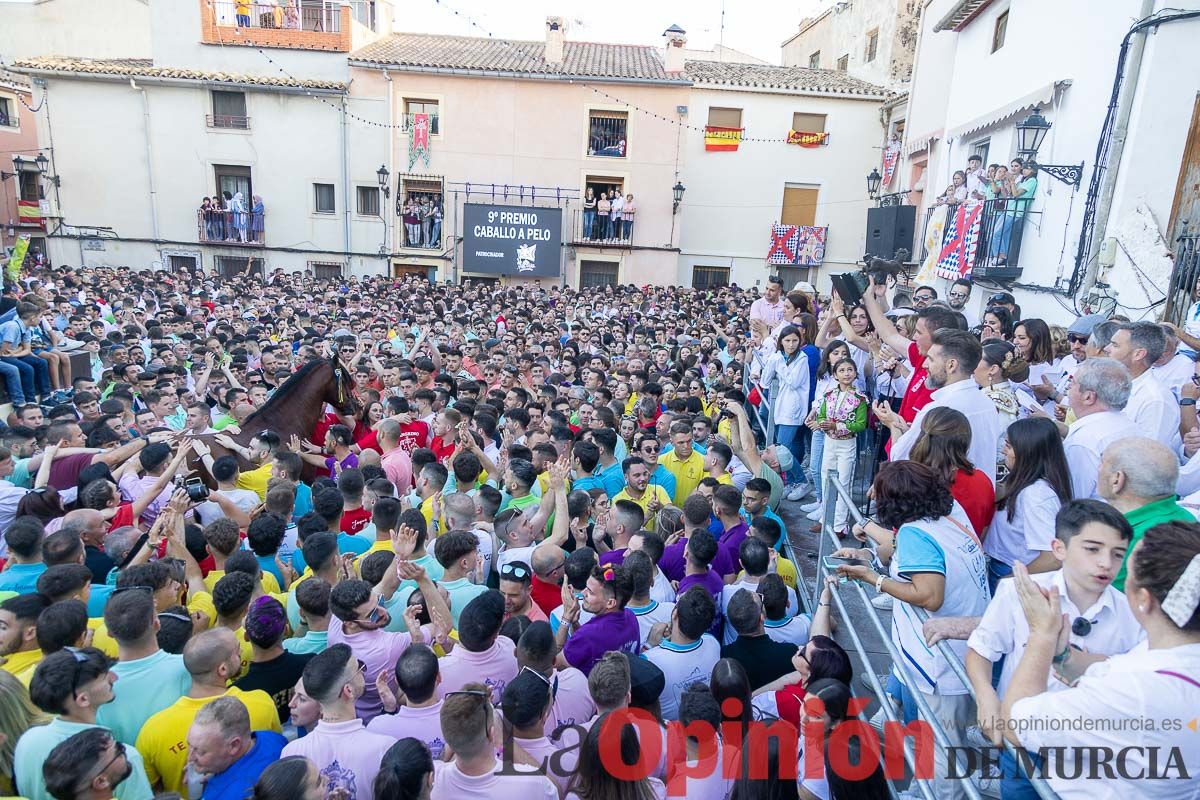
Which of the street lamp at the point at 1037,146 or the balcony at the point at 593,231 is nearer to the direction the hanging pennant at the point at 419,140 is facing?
the street lamp

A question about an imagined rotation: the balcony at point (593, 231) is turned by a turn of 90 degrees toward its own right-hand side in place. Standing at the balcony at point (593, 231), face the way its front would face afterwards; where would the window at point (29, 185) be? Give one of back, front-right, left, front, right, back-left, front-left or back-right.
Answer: front

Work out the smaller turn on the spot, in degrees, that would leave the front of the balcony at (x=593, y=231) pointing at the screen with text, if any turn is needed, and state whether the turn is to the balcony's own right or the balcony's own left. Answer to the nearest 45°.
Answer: approximately 90° to the balcony's own right

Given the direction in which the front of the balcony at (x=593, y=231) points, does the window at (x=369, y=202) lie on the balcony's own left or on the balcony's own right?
on the balcony's own right

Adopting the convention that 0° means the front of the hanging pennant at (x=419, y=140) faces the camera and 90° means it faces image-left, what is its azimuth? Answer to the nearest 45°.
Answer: approximately 0°

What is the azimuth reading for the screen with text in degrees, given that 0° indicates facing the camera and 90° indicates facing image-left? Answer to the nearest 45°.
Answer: approximately 0°

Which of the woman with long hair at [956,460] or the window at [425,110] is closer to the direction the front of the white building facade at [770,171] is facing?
the woman with long hair
